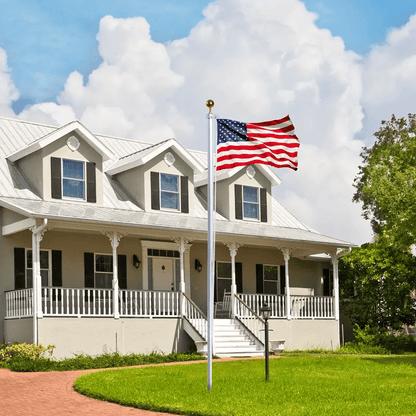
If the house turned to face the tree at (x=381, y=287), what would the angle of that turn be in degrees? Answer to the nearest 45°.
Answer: approximately 90° to its left

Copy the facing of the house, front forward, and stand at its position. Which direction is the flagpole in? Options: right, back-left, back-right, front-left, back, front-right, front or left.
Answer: front-right

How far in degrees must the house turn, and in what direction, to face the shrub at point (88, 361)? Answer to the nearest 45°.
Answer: approximately 45° to its right

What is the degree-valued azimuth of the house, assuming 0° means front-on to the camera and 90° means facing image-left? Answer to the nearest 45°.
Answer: approximately 315°

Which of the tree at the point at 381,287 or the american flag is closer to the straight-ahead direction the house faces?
the american flag
